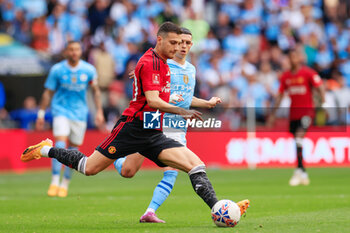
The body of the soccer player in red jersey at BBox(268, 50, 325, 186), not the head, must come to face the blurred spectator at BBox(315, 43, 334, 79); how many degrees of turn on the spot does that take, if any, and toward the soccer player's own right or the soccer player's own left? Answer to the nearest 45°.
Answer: approximately 180°

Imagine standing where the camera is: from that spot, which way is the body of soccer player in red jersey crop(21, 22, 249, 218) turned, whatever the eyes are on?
to the viewer's right

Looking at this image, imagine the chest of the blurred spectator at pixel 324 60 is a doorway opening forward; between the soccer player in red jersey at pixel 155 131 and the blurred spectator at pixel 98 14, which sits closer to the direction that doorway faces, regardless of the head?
the soccer player in red jersey

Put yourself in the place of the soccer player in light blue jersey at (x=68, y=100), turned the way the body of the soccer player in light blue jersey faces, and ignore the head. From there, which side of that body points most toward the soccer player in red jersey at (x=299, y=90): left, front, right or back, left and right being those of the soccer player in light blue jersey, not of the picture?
left

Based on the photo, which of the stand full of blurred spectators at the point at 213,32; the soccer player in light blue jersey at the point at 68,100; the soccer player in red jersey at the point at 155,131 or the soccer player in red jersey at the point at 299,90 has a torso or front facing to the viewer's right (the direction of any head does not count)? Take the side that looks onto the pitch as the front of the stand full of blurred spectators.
the soccer player in red jersey at the point at 155,131

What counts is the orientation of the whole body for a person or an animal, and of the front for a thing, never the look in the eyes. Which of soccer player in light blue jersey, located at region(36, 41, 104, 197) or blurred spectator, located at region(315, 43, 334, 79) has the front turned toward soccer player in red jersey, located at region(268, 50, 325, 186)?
the blurred spectator

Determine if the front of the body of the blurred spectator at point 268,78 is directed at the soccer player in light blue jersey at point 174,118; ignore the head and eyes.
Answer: yes

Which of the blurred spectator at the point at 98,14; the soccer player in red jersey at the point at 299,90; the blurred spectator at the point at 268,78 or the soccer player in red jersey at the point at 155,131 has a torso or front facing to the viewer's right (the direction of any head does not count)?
the soccer player in red jersey at the point at 155,131

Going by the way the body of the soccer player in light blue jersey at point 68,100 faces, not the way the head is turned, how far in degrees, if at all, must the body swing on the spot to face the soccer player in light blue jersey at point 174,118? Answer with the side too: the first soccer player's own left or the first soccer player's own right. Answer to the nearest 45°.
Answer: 0° — they already face them

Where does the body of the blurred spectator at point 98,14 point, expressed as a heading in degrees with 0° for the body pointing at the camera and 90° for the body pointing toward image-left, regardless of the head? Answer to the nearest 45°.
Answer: approximately 0°

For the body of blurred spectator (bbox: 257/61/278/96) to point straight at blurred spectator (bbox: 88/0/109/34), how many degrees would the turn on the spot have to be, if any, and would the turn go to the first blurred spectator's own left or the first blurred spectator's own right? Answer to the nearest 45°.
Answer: approximately 90° to the first blurred spectator's own right
